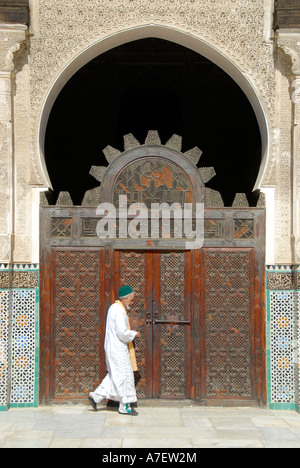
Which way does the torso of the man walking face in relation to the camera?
to the viewer's right

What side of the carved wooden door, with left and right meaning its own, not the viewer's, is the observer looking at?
front

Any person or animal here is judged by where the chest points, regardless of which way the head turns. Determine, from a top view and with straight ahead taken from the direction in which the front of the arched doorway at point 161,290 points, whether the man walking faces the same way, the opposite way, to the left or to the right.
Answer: to the left

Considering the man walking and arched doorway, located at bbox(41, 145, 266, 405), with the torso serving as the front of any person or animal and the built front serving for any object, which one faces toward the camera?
the arched doorway

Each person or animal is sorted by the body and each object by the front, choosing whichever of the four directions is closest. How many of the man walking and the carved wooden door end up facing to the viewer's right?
1

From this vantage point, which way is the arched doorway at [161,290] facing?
toward the camera

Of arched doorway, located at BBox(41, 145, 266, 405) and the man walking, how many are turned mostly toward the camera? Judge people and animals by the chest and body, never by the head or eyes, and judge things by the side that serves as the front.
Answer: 1
